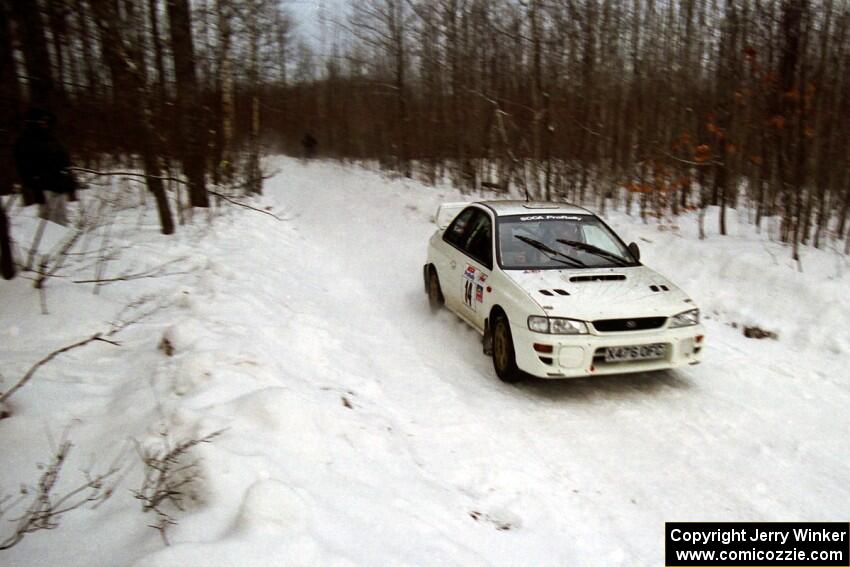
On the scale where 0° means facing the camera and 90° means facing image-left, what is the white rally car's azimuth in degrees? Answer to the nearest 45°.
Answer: approximately 315°

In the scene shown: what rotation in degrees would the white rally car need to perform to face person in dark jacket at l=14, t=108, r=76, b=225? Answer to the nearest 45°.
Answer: approximately 135° to its right

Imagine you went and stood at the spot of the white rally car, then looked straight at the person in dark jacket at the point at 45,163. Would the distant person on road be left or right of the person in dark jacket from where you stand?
right

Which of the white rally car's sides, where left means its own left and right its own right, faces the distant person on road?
back
